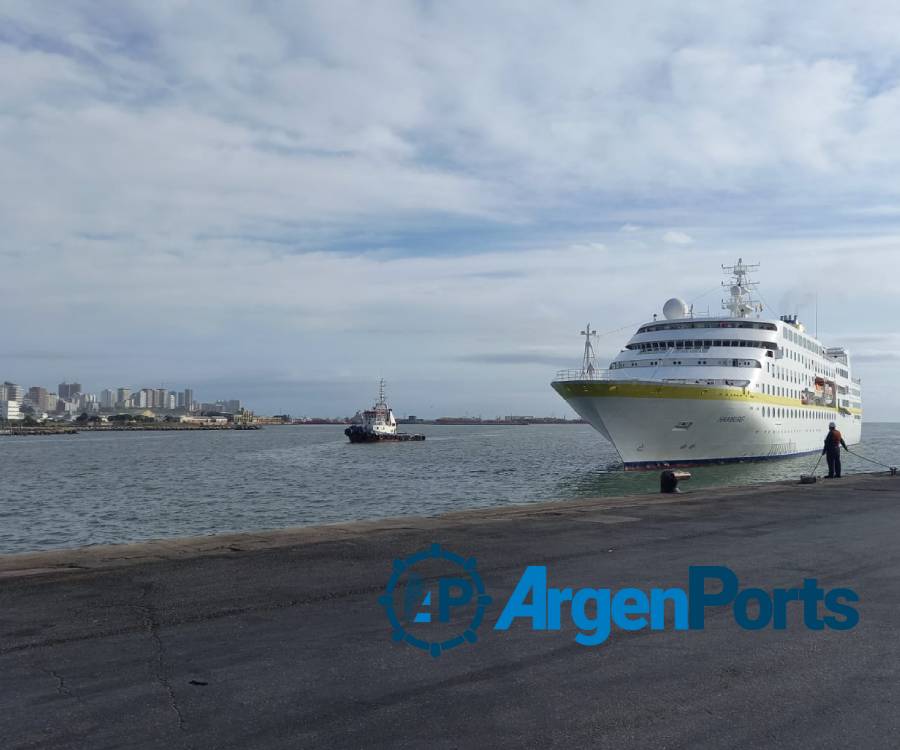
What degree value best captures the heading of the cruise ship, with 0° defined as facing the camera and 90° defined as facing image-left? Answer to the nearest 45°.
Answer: approximately 45°

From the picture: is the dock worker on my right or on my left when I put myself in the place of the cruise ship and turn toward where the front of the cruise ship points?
on my left
